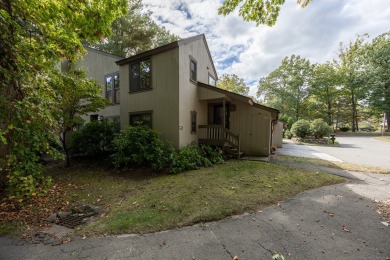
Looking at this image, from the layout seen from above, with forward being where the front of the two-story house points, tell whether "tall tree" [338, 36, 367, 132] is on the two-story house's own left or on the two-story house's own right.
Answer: on the two-story house's own left

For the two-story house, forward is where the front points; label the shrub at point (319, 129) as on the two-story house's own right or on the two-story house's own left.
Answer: on the two-story house's own left

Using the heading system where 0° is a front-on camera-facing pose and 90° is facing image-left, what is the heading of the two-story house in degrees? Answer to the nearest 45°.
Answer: approximately 315°

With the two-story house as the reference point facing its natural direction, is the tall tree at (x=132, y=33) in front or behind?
behind

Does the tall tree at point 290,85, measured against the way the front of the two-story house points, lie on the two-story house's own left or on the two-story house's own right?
on the two-story house's own left

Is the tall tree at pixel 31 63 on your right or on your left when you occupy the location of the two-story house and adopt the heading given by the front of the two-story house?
on your right
